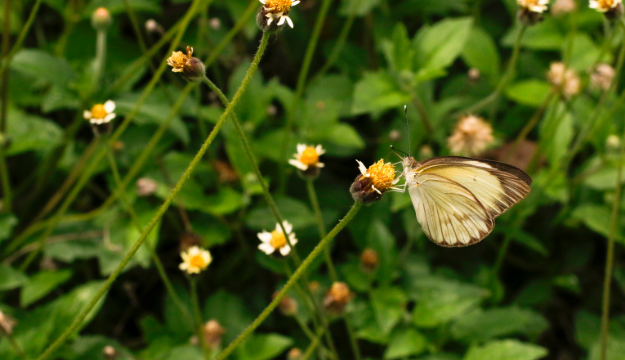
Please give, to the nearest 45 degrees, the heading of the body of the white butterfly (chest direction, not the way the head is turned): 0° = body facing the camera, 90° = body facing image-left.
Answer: approximately 90°

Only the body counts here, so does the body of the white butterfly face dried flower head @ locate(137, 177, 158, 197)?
yes

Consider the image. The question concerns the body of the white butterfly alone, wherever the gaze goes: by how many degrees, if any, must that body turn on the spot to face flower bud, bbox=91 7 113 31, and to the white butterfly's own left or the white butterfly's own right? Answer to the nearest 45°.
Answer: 0° — it already faces it

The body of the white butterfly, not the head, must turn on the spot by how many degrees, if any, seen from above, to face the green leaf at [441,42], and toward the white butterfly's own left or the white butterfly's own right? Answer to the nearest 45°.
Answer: approximately 90° to the white butterfly's own right
